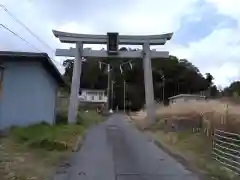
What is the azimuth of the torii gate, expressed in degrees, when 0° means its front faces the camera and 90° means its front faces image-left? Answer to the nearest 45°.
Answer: approximately 0°

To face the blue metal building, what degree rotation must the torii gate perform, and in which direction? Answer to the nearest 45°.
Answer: approximately 45° to its right
